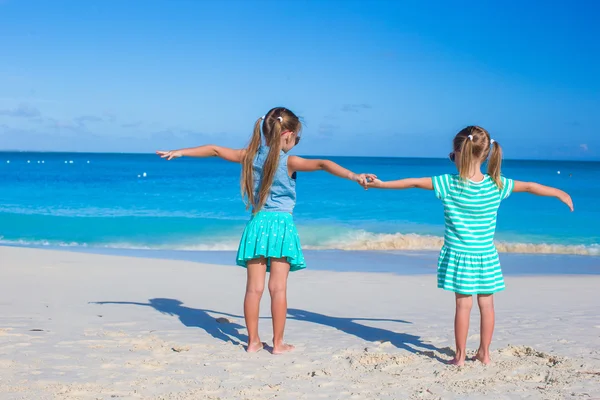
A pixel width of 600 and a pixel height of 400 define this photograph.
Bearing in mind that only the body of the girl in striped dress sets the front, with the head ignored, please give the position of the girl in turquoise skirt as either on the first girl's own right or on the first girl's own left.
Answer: on the first girl's own left

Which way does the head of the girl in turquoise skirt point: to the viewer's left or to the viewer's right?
to the viewer's right

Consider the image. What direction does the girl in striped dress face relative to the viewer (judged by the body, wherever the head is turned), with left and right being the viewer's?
facing away from the viewer
